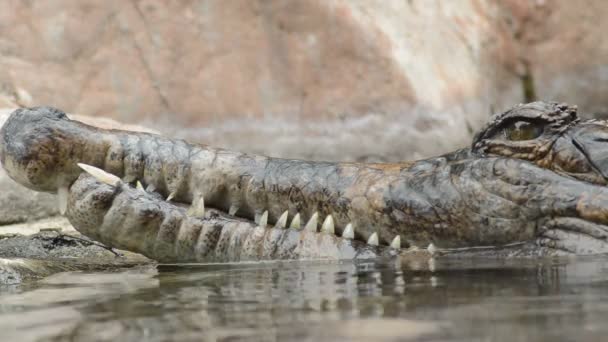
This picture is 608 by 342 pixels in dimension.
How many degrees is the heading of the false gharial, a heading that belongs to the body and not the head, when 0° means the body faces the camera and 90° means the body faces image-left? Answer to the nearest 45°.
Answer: approximately 90°

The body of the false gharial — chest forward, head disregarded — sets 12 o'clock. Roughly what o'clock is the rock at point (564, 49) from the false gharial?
The rock is roughly at 4 o'clock from the false gharial.

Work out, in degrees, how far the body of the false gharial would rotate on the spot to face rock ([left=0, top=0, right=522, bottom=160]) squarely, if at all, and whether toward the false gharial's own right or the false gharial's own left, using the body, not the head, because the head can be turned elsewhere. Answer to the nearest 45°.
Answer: approximately 90° to the false gharial's own right
